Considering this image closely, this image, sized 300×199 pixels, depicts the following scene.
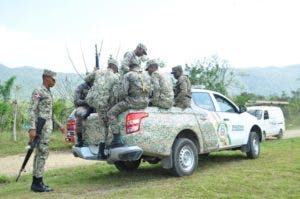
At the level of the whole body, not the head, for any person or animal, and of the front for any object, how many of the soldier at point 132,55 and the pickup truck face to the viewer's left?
0

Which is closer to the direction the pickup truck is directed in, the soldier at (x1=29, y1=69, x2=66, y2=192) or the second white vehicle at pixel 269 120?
the second white vehicle

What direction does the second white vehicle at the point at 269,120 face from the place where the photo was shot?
facing the viewer and to the left of the viewer

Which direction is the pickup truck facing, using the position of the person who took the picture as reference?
facing away from the viewer and to the right of the viewer

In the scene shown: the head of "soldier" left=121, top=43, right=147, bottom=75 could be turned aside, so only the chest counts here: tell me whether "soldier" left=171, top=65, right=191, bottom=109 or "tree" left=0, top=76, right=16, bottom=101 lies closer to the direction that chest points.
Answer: the soldier
